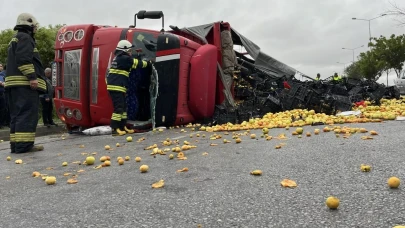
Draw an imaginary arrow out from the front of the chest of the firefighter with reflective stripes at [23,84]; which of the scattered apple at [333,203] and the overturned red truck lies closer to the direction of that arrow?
the overturned red truck

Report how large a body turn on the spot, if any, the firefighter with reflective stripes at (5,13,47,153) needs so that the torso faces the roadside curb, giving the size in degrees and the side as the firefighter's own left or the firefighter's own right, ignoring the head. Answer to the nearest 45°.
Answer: approximately 90° to the firefighter's own left

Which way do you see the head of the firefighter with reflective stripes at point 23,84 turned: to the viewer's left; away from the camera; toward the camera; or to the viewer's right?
to the viewer's right

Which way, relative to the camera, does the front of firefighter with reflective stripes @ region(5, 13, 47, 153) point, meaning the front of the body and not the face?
to the viewer's right

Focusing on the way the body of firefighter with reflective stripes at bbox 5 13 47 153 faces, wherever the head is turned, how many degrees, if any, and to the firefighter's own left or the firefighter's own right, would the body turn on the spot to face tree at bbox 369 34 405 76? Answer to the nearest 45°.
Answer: approximately 45° to the firefighter's own left

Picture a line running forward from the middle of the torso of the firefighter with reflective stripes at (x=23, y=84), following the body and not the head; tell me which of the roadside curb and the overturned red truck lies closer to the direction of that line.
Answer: the overturned red truck

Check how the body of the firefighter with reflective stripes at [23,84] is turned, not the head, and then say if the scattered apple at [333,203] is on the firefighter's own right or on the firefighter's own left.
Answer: on the firefighter's own right

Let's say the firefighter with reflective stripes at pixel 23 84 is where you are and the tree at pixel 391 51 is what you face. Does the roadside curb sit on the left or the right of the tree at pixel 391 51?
left

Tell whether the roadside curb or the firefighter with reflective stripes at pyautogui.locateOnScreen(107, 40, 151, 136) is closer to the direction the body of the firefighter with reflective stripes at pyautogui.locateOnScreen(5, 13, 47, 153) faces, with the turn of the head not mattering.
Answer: the firefighter with reflective stripes

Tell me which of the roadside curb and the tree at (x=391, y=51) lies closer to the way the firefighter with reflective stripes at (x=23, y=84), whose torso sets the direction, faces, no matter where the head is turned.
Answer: the tree
